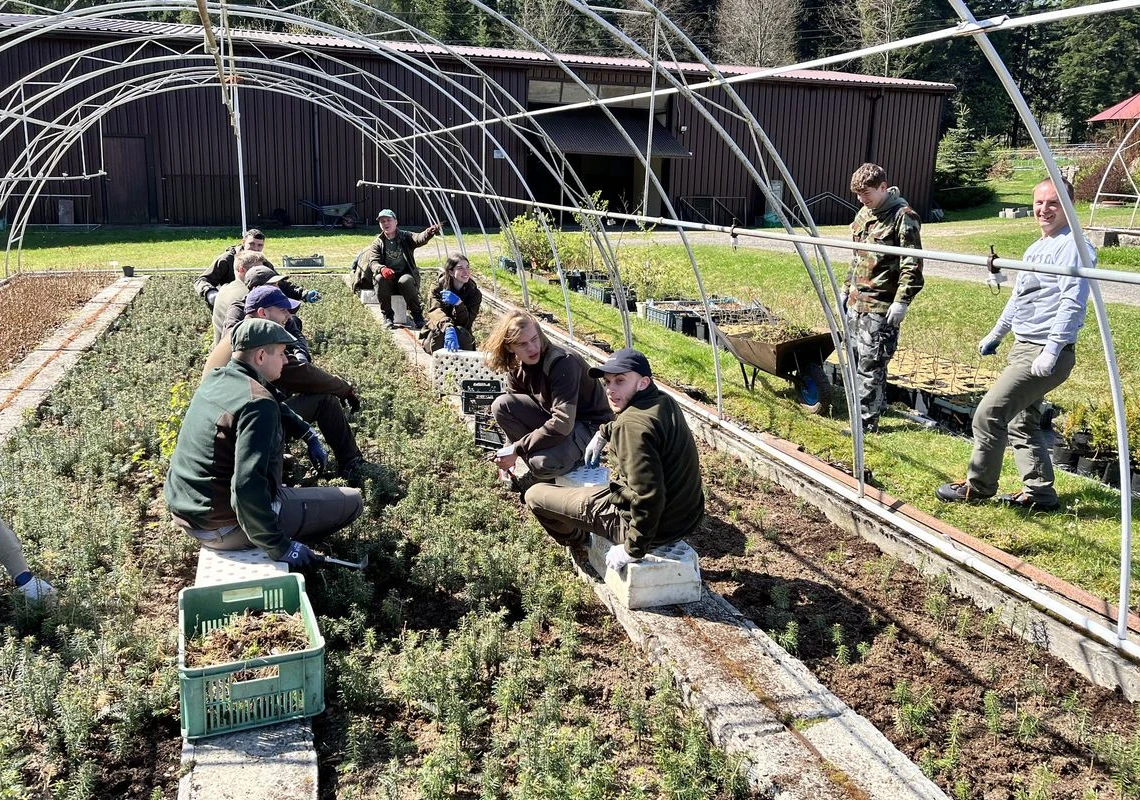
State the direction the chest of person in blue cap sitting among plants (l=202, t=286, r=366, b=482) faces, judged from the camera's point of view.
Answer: to the viewer's right

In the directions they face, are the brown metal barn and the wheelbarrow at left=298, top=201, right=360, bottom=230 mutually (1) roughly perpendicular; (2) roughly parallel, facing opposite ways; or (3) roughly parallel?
roughly perpendicular

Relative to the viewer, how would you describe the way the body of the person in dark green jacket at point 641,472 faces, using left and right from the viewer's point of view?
facing to the left of the viewer

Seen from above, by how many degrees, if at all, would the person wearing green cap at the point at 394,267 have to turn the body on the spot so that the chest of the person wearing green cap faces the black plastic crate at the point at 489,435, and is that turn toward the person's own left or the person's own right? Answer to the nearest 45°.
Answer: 0° — they already face it

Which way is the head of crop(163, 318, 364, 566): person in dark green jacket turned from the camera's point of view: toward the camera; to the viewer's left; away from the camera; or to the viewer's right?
to the viewer's right

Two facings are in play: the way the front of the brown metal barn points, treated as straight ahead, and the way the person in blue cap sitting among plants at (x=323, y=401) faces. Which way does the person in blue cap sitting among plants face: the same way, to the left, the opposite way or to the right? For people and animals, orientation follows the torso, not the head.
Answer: to the left

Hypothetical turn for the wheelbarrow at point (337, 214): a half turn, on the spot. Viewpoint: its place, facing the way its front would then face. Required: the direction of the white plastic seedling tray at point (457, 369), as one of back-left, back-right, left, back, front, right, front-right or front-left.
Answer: left

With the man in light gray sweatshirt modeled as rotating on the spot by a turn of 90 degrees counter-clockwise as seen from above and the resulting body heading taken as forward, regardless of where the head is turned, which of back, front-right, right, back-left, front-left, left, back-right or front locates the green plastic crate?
right

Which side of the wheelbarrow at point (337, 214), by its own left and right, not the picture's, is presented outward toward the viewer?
right

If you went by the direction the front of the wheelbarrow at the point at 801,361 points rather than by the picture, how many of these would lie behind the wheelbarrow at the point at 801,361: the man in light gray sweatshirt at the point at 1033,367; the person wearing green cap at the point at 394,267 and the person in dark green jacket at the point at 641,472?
1

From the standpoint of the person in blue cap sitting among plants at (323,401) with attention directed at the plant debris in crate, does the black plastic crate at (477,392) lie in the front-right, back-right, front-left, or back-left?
back-left

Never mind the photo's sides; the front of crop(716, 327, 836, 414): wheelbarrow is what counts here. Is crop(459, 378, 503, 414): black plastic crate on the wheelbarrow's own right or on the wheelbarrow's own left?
on the wheelbarrow's own right

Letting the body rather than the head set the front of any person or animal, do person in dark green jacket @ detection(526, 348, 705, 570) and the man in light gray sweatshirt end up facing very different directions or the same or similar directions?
same or similar directions
